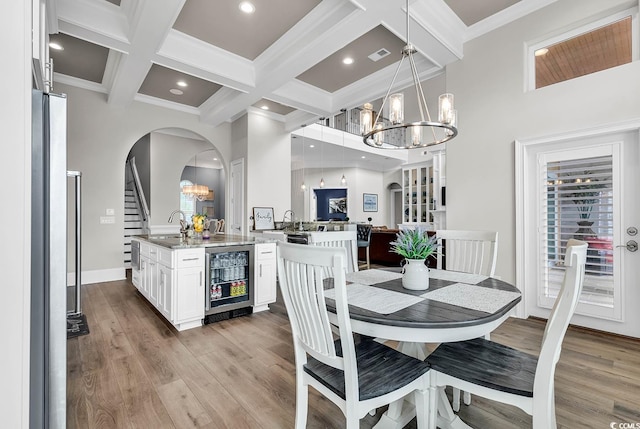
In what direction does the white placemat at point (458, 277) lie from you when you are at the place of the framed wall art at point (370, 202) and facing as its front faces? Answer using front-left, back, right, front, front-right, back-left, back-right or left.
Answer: front

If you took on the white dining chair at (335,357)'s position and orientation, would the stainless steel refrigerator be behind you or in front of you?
behind

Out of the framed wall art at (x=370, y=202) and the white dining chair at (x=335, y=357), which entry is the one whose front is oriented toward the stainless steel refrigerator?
the framed wall art

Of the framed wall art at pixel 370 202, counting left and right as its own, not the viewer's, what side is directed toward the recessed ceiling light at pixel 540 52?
front

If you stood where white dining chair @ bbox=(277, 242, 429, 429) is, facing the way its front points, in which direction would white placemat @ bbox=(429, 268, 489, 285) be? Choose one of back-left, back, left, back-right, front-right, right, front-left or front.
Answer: front

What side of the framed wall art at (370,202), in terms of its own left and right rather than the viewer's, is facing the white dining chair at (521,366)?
front

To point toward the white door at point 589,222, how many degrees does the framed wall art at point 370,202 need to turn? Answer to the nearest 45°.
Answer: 0° — it already faces it

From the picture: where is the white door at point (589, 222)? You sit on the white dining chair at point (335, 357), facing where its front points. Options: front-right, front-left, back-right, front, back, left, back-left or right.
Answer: front

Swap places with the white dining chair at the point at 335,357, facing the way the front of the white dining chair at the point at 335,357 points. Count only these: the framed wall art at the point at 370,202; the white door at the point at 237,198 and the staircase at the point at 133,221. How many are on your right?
0

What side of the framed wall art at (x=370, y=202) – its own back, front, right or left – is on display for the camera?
front

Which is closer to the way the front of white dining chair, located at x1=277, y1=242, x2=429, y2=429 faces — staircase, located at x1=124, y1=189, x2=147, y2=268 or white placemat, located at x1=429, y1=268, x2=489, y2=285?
the white placemat

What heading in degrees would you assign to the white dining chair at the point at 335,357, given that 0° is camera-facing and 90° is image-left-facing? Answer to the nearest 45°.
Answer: approximately 225°

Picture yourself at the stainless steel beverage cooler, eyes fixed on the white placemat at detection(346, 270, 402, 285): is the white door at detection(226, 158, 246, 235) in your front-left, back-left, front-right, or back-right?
back-left

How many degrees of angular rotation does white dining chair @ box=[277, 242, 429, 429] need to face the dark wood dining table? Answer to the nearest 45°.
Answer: approximately 45° to its right

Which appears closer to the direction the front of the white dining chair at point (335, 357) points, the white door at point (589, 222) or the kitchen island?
the white door

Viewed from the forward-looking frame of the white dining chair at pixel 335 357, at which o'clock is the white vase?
The white vase is roughly at 12 o'clock from the white dining chair.

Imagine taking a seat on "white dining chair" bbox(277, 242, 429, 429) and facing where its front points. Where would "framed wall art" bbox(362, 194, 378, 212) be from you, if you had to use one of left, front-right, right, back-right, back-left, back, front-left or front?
front-left

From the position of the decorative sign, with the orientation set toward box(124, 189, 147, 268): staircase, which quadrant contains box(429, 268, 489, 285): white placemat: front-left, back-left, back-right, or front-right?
back-left

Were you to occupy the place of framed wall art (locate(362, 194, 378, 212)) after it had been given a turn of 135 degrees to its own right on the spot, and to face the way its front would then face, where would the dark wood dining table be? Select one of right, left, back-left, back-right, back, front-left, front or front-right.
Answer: back-left

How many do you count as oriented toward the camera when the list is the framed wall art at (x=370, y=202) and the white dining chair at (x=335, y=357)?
1
